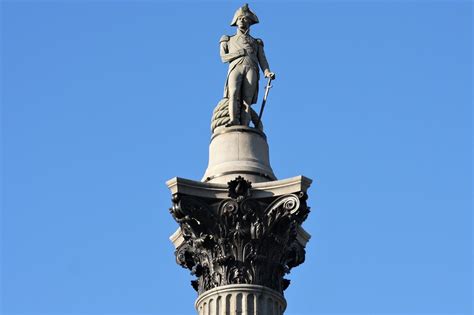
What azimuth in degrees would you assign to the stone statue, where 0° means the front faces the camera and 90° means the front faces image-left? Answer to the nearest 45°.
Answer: approximately 0°
